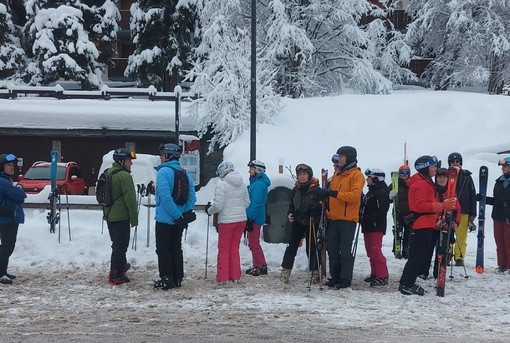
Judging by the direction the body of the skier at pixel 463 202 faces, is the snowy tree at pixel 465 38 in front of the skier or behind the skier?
behind

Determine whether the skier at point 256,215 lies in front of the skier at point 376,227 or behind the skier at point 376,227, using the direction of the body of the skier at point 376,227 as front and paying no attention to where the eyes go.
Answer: in front

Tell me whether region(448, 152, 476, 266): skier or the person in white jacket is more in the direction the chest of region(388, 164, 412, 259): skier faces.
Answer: the person in white jacket

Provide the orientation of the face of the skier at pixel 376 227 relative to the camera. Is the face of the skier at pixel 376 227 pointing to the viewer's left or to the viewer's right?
to the viewer's left

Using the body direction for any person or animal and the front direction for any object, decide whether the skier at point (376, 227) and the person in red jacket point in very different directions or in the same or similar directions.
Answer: very different directions

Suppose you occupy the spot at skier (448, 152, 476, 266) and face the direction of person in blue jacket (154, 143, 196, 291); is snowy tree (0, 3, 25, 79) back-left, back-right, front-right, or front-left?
front-right

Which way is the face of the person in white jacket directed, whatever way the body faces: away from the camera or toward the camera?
away from the camera

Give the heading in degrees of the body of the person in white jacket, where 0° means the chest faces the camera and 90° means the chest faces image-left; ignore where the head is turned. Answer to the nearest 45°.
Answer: approximately 135°

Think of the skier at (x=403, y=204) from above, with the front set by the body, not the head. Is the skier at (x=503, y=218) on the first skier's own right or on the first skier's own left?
on the first skier's own left

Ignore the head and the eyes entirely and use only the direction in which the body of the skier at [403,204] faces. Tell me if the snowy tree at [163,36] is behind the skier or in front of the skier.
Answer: behind

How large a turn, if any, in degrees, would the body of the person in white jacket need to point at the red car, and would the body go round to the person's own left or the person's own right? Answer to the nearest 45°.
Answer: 0° — they already face it

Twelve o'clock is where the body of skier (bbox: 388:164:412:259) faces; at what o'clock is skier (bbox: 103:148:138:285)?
skier (bbox: 103:148:138:285) is roughly at 2 o'clock from skier (bbox: 388:164:412:259).

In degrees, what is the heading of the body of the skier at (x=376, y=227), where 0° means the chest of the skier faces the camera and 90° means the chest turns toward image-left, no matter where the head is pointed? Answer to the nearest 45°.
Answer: approximately 90°

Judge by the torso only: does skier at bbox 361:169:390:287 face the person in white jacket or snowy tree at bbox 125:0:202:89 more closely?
the person in white jacket

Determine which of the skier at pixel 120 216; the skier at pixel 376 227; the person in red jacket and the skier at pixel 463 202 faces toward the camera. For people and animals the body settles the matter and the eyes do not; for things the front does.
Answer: the skier at pixel 463 202

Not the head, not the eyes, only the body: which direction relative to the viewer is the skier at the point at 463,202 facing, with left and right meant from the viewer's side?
facing the viewer

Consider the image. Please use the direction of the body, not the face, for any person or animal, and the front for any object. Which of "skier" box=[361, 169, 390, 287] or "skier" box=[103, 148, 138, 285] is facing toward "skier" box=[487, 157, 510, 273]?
"skier" box=[103, 148, 138, 285]
